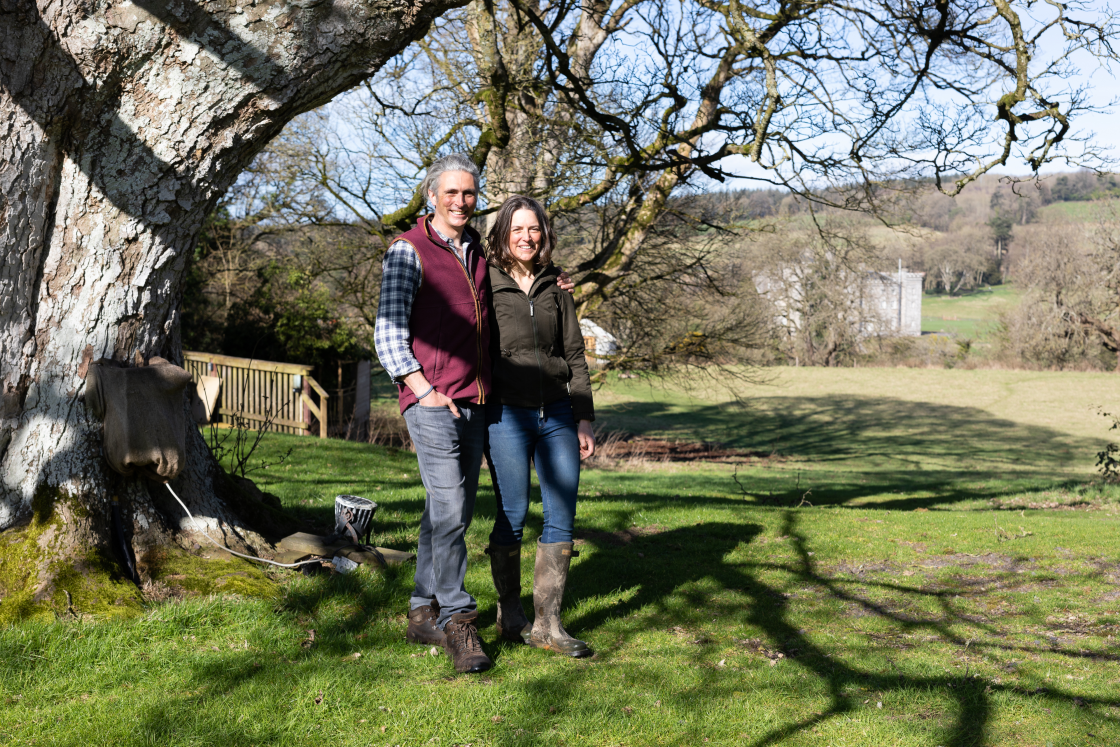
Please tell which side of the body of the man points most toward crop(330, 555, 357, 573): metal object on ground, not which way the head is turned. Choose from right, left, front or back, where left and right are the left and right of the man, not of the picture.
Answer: back

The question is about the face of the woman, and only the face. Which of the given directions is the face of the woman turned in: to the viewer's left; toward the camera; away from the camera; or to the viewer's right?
toward the camera

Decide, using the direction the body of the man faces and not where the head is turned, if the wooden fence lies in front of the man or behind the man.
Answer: behind

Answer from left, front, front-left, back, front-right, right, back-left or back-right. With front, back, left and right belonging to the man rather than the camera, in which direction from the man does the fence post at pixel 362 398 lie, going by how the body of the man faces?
back-left

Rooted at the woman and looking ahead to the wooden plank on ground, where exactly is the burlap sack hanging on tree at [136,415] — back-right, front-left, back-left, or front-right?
front-left

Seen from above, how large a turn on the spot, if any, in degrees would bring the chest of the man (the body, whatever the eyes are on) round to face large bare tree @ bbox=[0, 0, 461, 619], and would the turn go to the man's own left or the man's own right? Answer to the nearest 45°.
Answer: approximately 135° to the man's own right

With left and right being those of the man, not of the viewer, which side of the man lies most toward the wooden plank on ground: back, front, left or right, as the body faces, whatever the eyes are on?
back

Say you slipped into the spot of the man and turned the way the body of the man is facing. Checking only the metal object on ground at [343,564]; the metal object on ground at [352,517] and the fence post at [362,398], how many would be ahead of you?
0

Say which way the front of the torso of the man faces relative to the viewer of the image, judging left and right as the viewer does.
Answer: facing the viewer and to the right of the viewer
